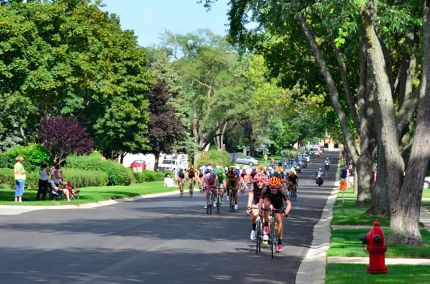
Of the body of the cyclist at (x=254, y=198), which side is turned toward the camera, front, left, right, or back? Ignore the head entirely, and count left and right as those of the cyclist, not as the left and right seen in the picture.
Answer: front

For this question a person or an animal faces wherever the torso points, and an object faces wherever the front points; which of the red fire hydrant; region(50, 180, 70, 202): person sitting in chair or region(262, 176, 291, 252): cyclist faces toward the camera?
the cyclist

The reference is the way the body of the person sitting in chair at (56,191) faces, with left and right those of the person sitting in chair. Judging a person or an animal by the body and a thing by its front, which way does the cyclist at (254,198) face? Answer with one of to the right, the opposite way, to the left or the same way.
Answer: to the right

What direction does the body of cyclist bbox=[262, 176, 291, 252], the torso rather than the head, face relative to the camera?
toward the camera

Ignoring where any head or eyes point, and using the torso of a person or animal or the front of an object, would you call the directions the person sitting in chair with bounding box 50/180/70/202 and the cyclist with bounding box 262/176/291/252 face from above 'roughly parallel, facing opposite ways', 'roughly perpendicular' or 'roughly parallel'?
roughly perpendicular

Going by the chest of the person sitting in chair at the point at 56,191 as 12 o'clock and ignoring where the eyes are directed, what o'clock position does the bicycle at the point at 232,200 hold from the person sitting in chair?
The bicycle is roughly at 1 o'clock from the person sitting in chair.

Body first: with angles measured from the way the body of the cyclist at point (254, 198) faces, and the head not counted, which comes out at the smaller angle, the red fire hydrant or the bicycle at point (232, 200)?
the red fire hydrant

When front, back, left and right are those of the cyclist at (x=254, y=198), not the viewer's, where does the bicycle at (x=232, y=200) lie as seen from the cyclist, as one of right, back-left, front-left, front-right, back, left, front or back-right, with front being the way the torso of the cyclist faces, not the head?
back

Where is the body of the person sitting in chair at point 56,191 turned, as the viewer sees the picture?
to the viewer's right

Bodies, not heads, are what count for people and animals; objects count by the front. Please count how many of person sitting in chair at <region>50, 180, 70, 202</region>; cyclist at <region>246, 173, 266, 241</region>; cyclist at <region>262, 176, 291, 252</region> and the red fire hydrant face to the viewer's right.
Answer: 1

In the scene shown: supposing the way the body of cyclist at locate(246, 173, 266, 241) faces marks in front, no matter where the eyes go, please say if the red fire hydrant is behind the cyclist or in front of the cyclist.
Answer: in front

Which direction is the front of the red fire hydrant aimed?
to the viewer's left

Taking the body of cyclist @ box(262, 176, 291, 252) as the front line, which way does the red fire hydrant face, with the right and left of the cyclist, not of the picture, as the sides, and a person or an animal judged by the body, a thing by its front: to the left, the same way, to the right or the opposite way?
to the right
